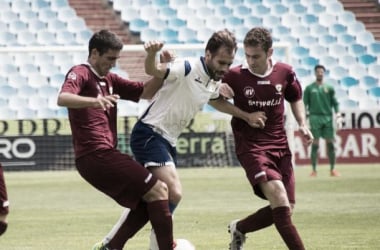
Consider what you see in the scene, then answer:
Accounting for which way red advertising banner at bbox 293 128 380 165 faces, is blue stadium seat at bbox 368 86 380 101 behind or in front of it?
behind

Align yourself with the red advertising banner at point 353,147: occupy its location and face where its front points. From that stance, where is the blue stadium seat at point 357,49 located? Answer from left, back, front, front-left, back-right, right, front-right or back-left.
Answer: back

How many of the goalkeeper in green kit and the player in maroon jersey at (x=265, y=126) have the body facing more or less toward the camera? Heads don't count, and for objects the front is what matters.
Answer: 2

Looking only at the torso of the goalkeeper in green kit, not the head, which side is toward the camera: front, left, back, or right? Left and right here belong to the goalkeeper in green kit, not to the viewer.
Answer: front

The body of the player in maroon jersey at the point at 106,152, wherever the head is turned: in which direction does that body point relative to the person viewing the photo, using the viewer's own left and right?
facing the viewer and to the right of the viewer

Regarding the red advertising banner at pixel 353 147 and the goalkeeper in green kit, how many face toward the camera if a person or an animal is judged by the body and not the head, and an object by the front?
2

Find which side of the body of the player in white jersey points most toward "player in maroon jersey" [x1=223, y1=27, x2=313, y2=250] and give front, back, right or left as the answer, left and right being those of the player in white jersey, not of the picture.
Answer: left

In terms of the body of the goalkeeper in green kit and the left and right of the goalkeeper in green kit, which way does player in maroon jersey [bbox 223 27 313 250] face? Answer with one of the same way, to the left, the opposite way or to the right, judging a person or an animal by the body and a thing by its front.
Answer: the same way

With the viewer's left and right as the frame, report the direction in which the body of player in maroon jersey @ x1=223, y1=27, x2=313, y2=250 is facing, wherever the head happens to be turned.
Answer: facing the viewer

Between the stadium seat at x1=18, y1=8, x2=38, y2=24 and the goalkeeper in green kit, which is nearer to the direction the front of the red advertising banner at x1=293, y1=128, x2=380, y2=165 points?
the goalkeeper in green kit

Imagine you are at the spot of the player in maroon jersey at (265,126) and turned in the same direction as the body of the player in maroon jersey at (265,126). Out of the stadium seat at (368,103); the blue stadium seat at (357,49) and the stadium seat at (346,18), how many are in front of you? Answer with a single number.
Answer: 0

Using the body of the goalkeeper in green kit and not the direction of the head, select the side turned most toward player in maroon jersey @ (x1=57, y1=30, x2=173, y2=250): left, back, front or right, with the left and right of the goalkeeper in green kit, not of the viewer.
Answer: front

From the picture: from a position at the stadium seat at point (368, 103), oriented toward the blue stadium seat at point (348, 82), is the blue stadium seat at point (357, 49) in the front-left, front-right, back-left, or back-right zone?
front-right

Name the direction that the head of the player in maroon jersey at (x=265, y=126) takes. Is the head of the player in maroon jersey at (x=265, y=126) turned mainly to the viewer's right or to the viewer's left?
to the viewer's left

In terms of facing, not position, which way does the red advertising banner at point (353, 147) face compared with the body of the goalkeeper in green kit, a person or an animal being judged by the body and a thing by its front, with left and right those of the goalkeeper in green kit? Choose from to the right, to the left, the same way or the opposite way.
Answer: the same way

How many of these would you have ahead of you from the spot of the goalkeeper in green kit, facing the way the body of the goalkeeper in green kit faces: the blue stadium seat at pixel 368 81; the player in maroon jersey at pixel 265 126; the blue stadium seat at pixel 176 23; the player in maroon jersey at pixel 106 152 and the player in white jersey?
3
